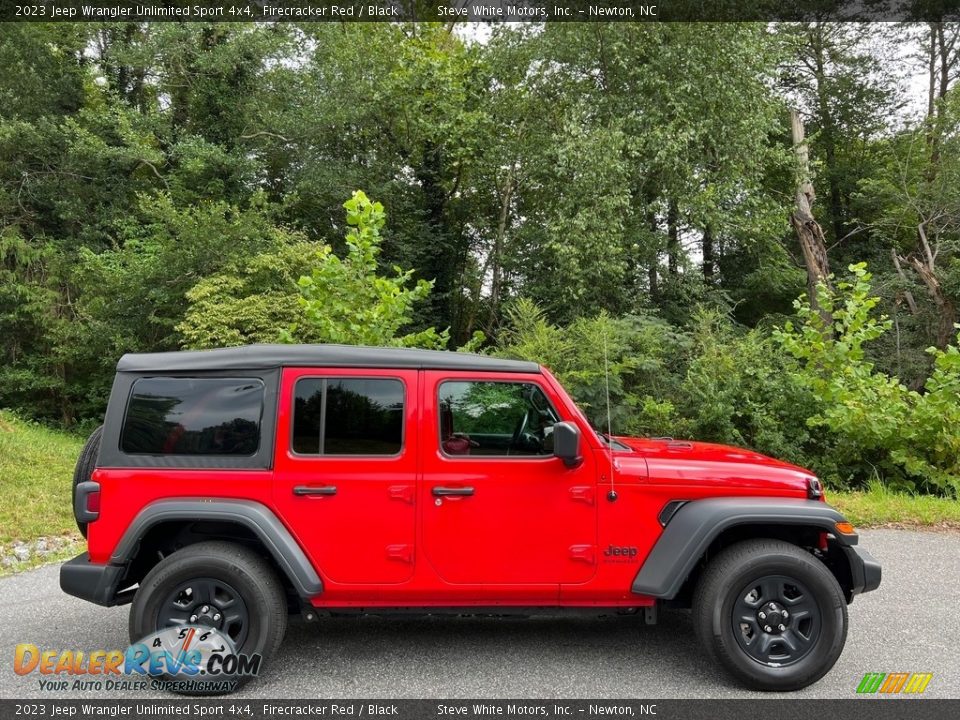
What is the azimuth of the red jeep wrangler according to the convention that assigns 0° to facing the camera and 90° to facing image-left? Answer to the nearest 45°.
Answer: approximately 270°
